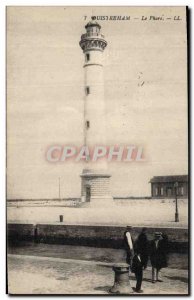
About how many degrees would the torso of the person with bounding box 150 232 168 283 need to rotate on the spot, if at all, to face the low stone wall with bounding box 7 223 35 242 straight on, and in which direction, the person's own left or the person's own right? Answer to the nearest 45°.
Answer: approximately 90° to the person's own right
